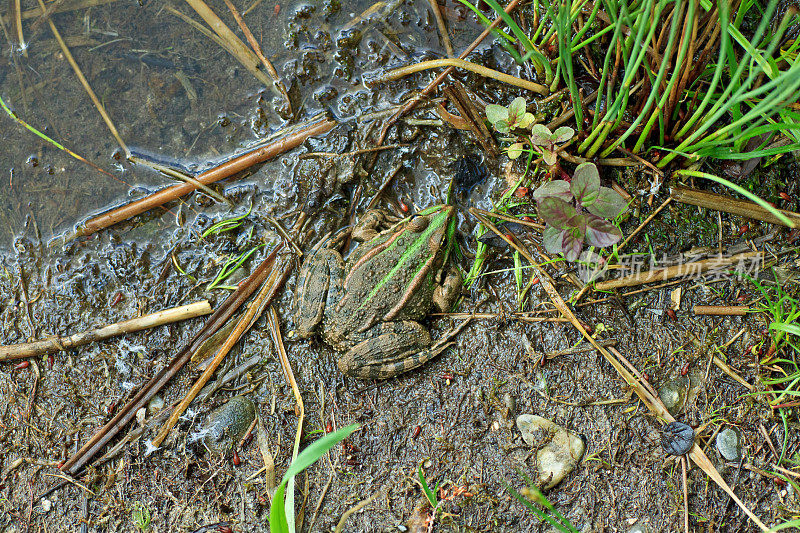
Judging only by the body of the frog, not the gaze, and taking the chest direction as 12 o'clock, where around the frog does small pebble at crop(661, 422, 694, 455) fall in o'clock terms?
The small pebble is roughly at 3 o'clock from the frog.

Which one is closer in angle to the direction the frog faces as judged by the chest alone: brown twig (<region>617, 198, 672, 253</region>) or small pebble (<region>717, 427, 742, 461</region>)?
the brown twig

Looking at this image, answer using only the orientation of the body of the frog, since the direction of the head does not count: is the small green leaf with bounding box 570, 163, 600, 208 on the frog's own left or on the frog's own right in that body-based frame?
on the frog's own right

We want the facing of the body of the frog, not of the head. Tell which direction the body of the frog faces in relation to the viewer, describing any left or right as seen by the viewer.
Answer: facing away from the viewer and to the right of the viewer

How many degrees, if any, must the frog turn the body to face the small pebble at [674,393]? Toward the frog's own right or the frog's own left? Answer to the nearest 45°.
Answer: approximately 90° to the frog's own right

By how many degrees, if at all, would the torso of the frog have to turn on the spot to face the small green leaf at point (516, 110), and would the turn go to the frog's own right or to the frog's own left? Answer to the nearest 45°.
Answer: approximately 45° to the frog's own right

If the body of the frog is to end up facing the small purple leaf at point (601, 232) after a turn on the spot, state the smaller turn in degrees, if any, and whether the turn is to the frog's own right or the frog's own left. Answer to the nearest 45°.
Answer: approximately 90° to the frog's own right

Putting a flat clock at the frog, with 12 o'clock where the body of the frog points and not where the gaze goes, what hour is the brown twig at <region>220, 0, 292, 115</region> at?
The brown twig is roughly at 11 o'clock from the frog.

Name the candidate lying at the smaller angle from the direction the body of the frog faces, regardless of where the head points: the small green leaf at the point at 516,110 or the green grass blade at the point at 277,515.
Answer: the small green leaf

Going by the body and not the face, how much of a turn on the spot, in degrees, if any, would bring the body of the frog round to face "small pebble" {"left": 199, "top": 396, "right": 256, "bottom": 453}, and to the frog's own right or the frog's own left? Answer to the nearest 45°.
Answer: approximately 135° to the frog's own left
